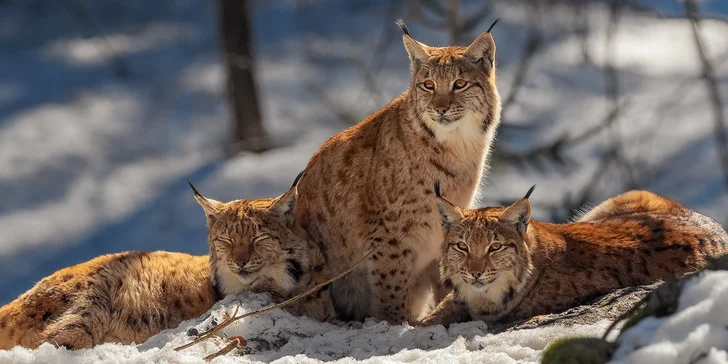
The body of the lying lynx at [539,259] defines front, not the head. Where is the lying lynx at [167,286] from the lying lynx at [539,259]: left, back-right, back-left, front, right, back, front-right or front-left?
front-right

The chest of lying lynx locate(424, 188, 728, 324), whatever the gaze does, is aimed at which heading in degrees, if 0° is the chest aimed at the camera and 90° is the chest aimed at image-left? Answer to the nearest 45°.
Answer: approximately 45°

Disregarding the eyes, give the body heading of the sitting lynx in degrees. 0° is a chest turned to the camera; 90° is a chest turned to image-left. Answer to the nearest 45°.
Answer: approximately 315°

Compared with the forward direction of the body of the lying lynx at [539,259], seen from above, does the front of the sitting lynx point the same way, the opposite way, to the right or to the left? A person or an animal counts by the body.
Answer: to the left

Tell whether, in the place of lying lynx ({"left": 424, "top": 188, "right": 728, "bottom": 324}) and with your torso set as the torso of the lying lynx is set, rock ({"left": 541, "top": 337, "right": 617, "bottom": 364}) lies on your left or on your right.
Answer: on your left

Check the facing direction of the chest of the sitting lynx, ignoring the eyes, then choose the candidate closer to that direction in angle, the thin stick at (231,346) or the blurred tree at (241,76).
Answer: the thin stick

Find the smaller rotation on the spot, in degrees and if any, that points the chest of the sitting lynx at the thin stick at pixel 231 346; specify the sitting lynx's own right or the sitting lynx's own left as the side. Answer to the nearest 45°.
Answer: approximately 90° to the sitting lynx's own right

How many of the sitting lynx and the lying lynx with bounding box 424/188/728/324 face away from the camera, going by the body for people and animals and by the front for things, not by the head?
0
